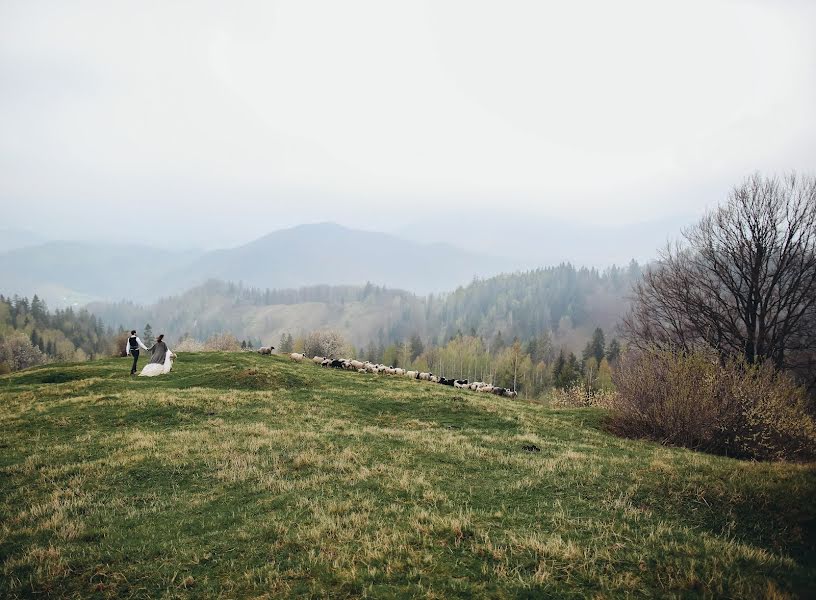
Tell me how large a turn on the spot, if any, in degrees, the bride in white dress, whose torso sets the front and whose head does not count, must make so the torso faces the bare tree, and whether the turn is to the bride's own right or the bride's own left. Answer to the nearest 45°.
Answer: approximately 90° to the bride's own right

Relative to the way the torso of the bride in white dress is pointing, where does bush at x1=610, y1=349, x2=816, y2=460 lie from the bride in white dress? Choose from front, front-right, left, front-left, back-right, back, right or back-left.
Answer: right

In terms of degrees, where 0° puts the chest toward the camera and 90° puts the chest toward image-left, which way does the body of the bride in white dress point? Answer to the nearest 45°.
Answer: approximately 225°
